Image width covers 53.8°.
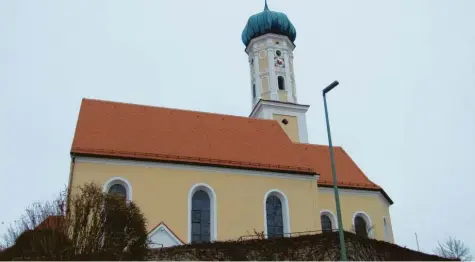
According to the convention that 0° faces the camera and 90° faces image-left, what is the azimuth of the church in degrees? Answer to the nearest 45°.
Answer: approximately 90°

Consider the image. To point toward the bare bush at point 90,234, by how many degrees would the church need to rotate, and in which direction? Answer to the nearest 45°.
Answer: approximately 45° to its right
